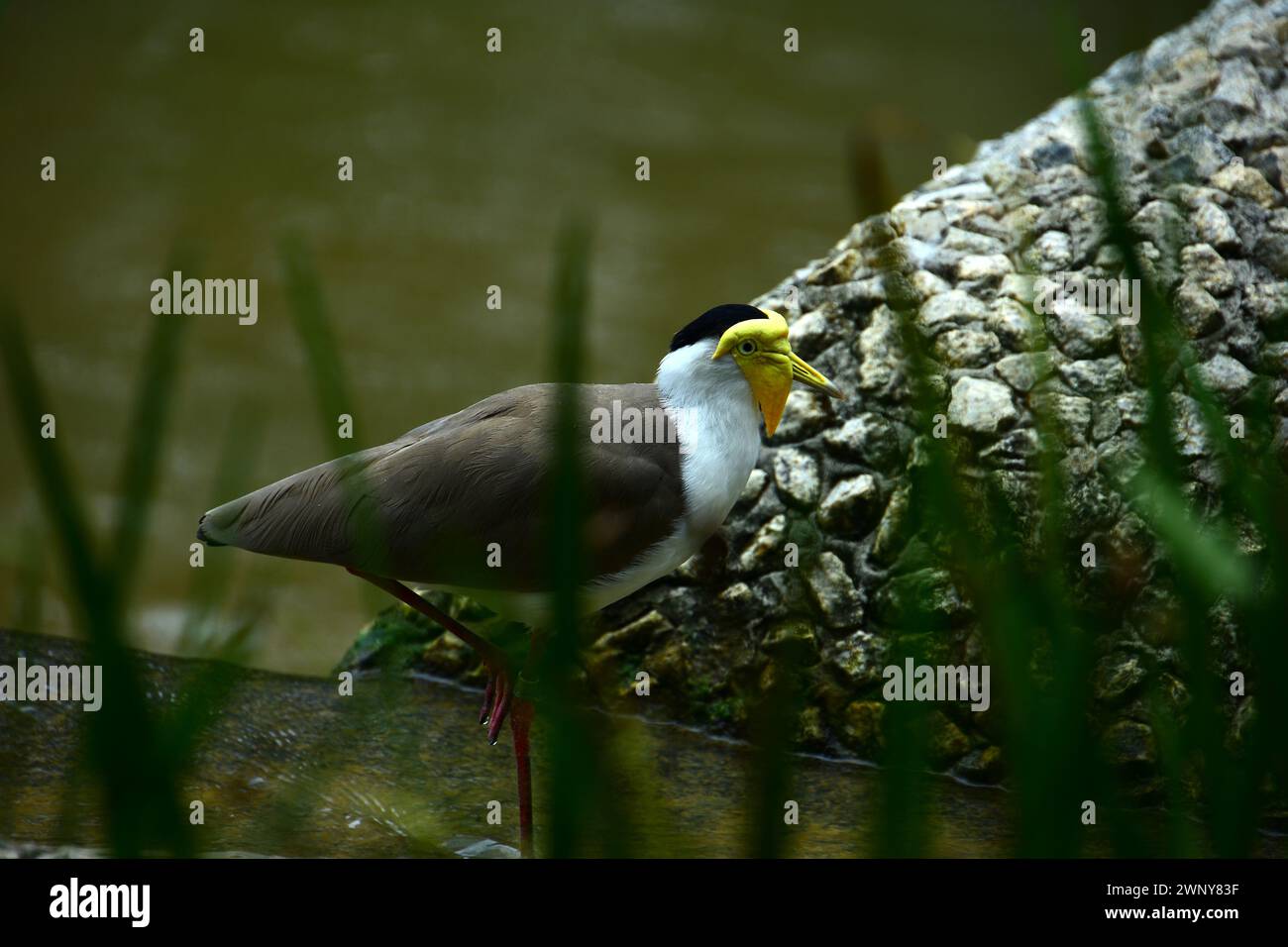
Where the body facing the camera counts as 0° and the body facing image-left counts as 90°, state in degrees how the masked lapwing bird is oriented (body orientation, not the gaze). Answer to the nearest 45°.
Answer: approximately 270°

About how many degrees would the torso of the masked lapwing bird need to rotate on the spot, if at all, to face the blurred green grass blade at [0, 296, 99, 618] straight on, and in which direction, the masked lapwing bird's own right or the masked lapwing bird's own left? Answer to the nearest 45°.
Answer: approximately 90° to the masked lapwing bird's own right

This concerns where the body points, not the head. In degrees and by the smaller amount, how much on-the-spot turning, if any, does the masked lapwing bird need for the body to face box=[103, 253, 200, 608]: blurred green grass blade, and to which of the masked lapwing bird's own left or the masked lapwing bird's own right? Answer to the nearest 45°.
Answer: approximately 90° to the masked lapwing bird's own right

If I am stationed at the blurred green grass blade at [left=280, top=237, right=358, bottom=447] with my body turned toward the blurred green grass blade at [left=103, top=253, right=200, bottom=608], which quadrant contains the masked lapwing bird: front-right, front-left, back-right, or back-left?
back-right

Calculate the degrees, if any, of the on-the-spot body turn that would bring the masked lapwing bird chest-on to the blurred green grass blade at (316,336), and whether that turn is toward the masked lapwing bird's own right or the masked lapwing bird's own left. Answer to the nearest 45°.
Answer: approximately 90° to the masked lapwing bird's own right
